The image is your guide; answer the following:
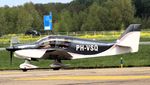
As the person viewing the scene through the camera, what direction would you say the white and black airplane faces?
facing to the left of the viewer
